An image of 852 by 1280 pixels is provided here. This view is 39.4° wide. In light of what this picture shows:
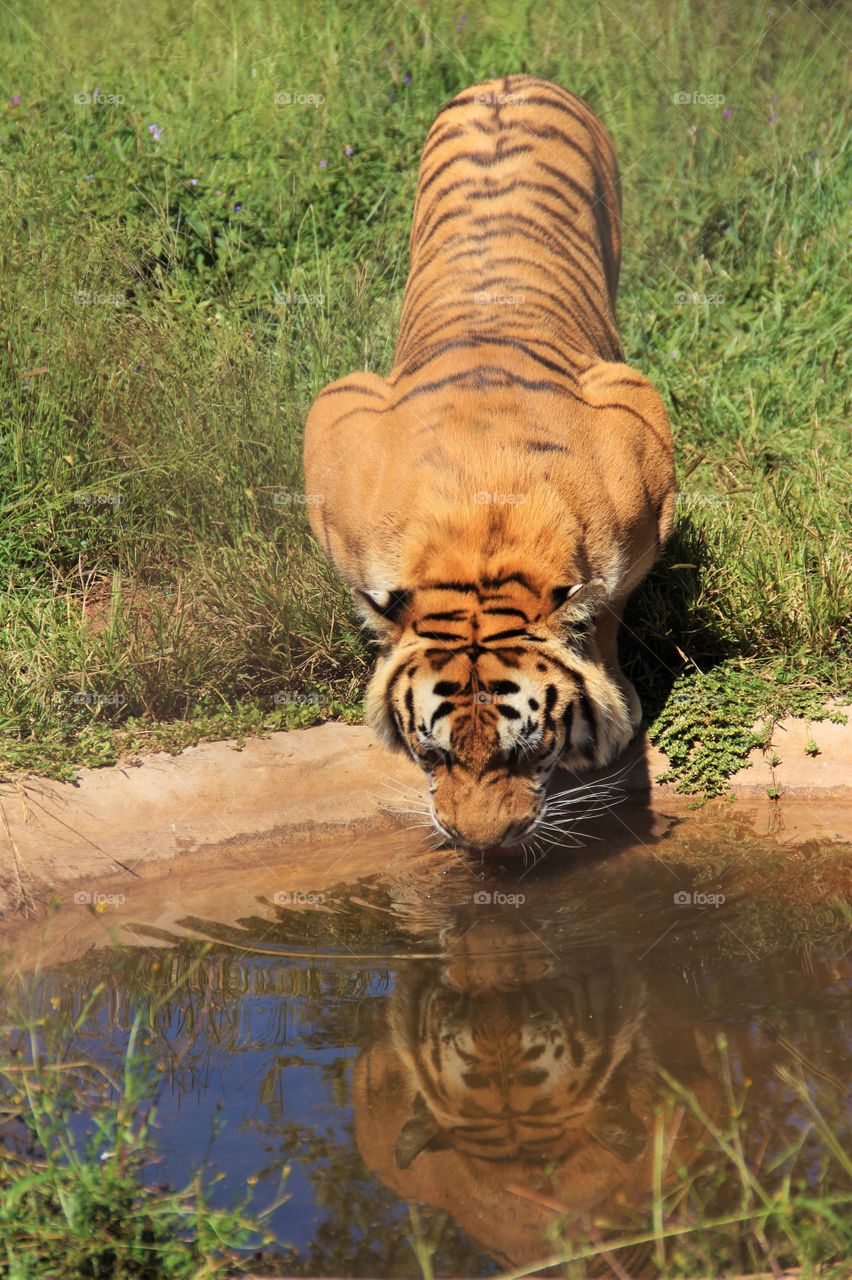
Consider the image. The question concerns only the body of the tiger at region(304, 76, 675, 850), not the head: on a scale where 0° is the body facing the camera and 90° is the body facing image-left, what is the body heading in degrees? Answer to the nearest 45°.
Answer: approximately 0°
